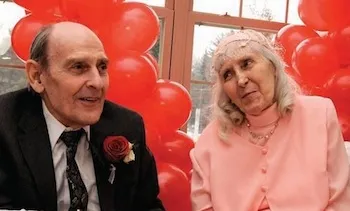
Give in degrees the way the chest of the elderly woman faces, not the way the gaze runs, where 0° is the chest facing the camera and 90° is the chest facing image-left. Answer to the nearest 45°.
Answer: approximately 0°

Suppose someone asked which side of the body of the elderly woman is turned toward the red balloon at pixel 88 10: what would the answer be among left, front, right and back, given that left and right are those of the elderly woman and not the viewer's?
right

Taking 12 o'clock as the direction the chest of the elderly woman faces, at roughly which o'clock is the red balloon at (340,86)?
The red balloon is roughly at 7 o'clock from the elderly woman.

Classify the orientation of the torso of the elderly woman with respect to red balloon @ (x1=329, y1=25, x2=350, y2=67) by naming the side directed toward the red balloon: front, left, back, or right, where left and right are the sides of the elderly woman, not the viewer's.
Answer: back

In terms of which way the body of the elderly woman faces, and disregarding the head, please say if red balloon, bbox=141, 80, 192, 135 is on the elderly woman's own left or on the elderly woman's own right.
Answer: on the elderly woman's own right

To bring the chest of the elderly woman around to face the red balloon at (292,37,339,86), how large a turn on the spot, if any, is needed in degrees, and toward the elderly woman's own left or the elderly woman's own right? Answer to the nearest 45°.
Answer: approximately 180°

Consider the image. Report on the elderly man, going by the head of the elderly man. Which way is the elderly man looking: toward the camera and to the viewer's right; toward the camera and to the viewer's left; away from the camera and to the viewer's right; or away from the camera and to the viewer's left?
toward the camera and to the viewer's right

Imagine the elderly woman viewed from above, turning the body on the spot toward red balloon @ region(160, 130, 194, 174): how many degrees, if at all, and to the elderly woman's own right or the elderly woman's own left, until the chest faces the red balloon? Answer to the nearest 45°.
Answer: approximately 135° to the elderly woman's own right

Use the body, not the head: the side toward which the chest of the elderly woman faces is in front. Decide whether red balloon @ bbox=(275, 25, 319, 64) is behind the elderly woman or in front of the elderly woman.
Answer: behind
